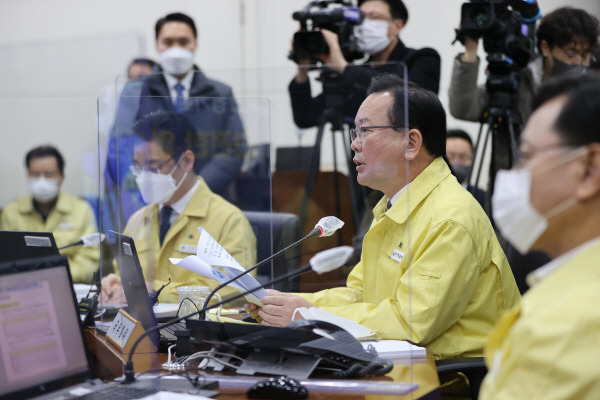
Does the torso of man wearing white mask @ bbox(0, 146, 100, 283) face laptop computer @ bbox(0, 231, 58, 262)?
yes

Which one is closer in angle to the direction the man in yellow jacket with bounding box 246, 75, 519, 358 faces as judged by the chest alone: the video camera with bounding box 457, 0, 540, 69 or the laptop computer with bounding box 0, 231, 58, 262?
the laptop computer

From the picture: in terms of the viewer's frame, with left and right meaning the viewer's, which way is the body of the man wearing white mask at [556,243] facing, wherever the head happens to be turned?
facing to the left of the viewer

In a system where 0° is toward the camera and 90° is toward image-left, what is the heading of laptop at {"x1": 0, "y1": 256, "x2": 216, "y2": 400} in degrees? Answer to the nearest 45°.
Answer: approximately 315°

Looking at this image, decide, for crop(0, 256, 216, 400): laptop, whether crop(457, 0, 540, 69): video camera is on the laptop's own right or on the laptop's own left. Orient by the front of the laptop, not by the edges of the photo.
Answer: on the laptop's own left

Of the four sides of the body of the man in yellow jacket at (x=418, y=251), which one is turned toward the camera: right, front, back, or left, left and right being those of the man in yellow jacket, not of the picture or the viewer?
left

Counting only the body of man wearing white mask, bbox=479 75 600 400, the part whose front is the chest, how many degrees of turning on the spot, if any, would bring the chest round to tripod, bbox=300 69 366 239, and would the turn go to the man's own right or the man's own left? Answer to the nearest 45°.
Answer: approximately 45° to the man's own right
